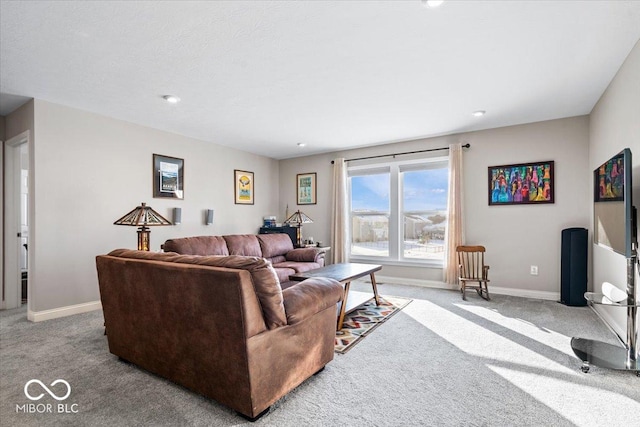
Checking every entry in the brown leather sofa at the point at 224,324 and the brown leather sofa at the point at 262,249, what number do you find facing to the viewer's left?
0

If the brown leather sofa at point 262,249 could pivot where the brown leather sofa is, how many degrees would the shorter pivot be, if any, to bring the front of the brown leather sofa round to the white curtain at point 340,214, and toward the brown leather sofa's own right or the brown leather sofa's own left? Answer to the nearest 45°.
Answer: approximately 90° to the brown leather sofa's own left

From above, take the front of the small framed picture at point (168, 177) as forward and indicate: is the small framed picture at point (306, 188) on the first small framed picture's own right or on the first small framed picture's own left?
on the first small framed picture's own left

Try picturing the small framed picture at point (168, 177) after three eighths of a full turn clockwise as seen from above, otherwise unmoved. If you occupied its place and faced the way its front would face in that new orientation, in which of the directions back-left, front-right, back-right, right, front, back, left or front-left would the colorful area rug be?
back-left

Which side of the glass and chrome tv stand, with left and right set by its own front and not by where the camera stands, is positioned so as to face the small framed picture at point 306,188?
front

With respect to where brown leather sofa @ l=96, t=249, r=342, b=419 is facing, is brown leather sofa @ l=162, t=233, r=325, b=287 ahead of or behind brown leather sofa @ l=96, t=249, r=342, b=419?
ahead

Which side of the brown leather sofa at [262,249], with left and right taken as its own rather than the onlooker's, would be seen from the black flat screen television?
front

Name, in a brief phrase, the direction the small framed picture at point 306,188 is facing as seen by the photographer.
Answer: facing the viewer and to the left of the viewer

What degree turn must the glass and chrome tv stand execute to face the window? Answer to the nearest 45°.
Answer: approximately 45° to its right

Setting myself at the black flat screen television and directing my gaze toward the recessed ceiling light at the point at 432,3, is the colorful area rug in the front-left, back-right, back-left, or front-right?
front-right

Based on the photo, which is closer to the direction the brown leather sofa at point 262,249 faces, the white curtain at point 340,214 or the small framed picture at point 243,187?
the white curtain

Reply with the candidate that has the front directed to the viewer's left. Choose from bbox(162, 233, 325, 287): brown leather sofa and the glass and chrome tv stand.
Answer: the glass and chrome tv stand

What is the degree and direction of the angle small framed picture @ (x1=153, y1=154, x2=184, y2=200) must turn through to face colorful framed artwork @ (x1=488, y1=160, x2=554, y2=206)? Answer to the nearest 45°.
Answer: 0° — it already faces it

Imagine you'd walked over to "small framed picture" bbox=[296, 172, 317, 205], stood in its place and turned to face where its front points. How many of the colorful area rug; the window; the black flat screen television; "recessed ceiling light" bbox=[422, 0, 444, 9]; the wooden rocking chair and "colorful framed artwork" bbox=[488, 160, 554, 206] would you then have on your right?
0

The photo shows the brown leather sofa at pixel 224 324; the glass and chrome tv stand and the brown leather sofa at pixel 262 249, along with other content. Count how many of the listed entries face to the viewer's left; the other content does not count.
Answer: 1

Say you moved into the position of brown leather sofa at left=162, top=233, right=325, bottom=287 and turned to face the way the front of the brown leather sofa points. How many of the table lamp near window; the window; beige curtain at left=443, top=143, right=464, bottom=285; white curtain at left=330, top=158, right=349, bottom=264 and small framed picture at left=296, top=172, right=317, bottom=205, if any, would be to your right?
0

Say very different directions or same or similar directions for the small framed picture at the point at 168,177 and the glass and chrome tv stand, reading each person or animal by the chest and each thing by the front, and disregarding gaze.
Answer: very different directions
